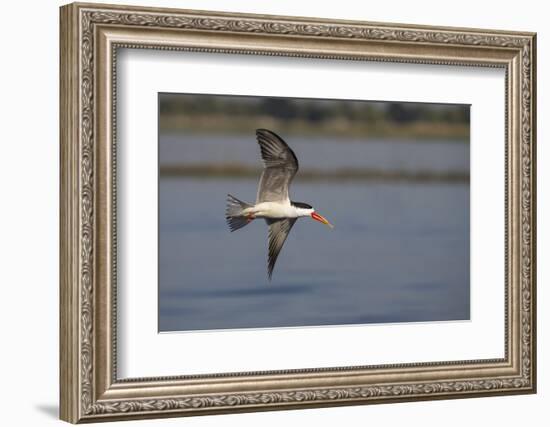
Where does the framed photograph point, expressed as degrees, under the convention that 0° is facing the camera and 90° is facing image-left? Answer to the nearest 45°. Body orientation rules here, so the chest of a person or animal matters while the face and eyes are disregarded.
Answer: approximately 315°
